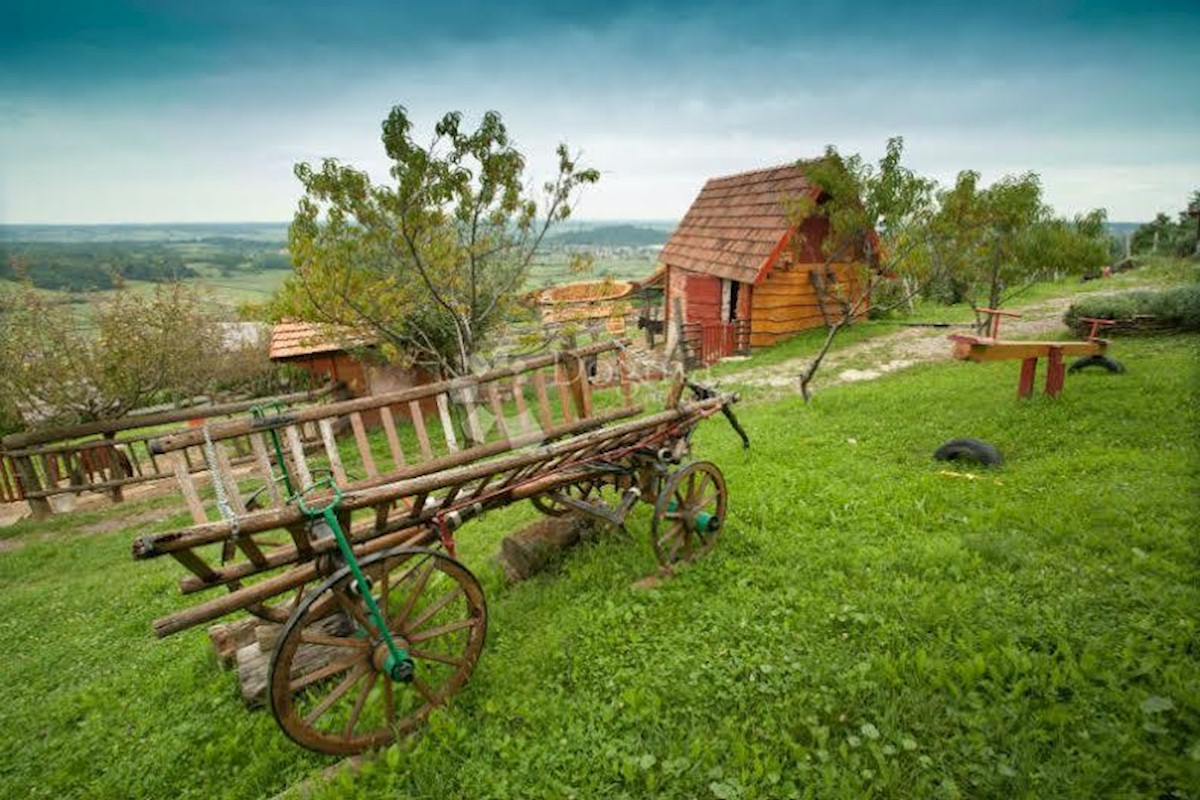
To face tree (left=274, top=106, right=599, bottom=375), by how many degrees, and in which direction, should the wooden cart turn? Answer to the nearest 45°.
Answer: approximately 45° to its left

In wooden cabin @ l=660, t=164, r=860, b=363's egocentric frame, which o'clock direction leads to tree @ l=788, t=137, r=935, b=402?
The tree is roughly at 10 o'clock from the wooden cabin.

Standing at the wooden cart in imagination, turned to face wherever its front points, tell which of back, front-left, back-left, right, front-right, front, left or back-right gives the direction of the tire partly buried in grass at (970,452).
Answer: front-right

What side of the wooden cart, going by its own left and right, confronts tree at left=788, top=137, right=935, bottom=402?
front

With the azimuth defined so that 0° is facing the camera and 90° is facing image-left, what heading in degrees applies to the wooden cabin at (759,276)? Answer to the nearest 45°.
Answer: approximately 45°

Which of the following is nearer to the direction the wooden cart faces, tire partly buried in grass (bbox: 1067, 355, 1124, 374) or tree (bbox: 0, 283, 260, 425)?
the tire partly buried in grass

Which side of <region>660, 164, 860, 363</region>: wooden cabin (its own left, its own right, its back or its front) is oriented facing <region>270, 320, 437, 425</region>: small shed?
front

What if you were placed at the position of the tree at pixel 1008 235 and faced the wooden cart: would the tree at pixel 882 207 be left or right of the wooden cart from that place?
right

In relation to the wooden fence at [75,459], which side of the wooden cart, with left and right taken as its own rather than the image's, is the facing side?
left

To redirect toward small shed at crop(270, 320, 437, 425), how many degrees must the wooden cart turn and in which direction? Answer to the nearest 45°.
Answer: approximately 45° to its left

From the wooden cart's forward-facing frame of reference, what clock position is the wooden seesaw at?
The wooden seesaw is roughly at 1 o'clock from the wooden cart.

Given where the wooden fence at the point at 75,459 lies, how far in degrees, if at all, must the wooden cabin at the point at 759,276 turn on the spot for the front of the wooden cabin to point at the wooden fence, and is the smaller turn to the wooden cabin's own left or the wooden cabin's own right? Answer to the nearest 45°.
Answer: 0° — it already faces it

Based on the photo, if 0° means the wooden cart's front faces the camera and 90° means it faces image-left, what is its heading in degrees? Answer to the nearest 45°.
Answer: approximately 225°

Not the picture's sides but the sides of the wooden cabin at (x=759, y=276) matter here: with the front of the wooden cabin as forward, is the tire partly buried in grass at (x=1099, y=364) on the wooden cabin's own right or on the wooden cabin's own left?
on the wooden cabin's own left

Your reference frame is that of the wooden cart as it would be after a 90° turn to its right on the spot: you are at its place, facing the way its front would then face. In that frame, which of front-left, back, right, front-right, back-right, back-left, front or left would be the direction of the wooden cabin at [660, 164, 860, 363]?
left

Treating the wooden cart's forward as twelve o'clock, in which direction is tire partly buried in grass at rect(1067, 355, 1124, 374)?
The tire partly buried in grass is roughly at 1 o'clock from the wooden cart.
